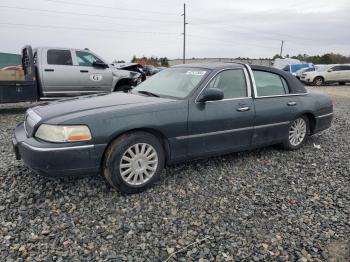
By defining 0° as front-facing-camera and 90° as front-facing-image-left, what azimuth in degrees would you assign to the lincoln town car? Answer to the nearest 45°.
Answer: approximately 45°

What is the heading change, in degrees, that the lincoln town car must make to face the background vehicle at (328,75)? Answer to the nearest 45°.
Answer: approximately 180°

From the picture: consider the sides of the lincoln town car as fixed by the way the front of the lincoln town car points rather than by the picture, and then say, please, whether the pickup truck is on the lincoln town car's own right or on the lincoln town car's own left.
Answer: on the lincoln town car's own right
